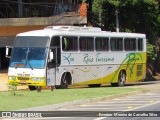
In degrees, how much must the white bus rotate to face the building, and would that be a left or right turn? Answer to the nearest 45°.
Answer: approximately 135° to its right

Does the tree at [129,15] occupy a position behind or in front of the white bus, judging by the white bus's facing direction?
behind

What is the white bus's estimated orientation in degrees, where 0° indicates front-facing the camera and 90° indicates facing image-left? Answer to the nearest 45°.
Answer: approximately 45°
